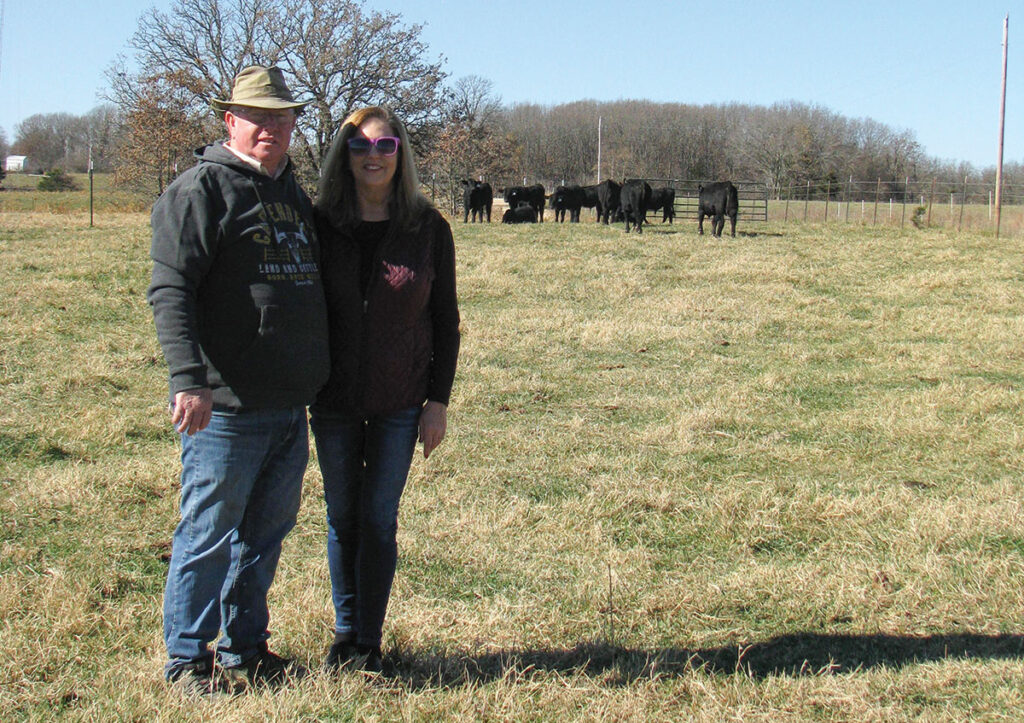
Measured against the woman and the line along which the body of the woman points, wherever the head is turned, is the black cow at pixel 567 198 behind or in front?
behind

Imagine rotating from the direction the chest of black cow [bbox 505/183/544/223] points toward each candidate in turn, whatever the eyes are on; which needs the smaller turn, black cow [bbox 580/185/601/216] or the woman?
the woman

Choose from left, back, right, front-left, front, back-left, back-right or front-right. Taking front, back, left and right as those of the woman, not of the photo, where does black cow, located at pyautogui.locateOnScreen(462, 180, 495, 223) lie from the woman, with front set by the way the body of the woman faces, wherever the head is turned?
back

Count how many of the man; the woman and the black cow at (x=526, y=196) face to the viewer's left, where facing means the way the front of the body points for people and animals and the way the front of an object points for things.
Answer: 1

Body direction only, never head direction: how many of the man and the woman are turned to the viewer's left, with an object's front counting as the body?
0

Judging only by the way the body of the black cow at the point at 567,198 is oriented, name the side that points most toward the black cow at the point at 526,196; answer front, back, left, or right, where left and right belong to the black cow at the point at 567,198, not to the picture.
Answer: front

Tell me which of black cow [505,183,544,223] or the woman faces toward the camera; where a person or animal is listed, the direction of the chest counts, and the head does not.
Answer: the woman

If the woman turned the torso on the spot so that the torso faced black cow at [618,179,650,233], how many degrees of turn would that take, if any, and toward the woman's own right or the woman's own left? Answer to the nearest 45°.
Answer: approximately 180°

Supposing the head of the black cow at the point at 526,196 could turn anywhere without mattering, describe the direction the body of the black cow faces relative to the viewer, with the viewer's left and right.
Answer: facing to the left of the viewer

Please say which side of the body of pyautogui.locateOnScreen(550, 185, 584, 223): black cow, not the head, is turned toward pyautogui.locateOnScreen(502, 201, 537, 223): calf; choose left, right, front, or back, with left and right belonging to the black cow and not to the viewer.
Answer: front

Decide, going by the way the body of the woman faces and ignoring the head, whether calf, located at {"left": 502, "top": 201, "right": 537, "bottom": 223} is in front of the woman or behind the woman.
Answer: behind

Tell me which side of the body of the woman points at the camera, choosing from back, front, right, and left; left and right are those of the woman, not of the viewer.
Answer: front

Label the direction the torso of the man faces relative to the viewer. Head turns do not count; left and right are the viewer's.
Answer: facing the viewer and to the right of the viewer
